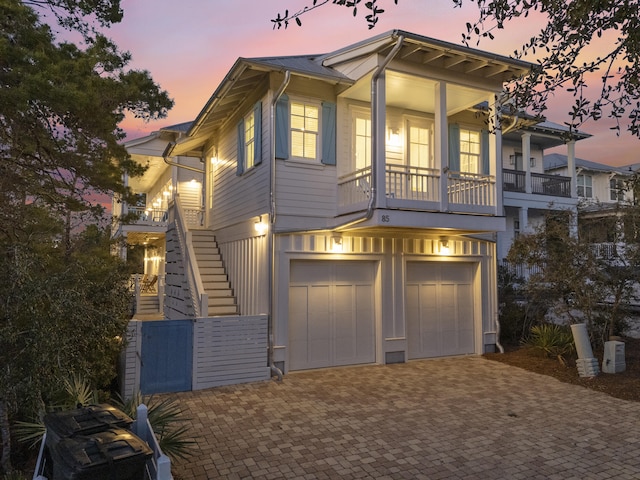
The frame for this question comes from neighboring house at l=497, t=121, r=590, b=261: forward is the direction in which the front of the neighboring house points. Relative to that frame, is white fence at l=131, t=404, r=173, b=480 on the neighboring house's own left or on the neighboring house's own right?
on the neighboring house's own right

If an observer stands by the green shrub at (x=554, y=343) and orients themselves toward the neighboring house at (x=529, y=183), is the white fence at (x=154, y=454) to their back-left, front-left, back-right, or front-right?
back-left

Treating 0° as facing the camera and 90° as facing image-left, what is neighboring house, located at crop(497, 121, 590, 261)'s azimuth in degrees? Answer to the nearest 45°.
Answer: approximately 315°

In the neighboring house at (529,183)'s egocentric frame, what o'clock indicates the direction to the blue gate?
The blue gate is roughly at 2 o'clock from the neighboring house.

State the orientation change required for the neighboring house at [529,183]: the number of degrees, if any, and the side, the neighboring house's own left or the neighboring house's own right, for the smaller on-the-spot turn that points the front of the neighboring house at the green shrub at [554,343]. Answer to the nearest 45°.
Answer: approximately 45° to the neighboring house's own right

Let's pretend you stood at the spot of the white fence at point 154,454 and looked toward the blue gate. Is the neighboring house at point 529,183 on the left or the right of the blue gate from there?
right

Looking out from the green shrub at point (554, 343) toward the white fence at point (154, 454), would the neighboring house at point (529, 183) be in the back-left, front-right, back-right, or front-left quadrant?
back-right
